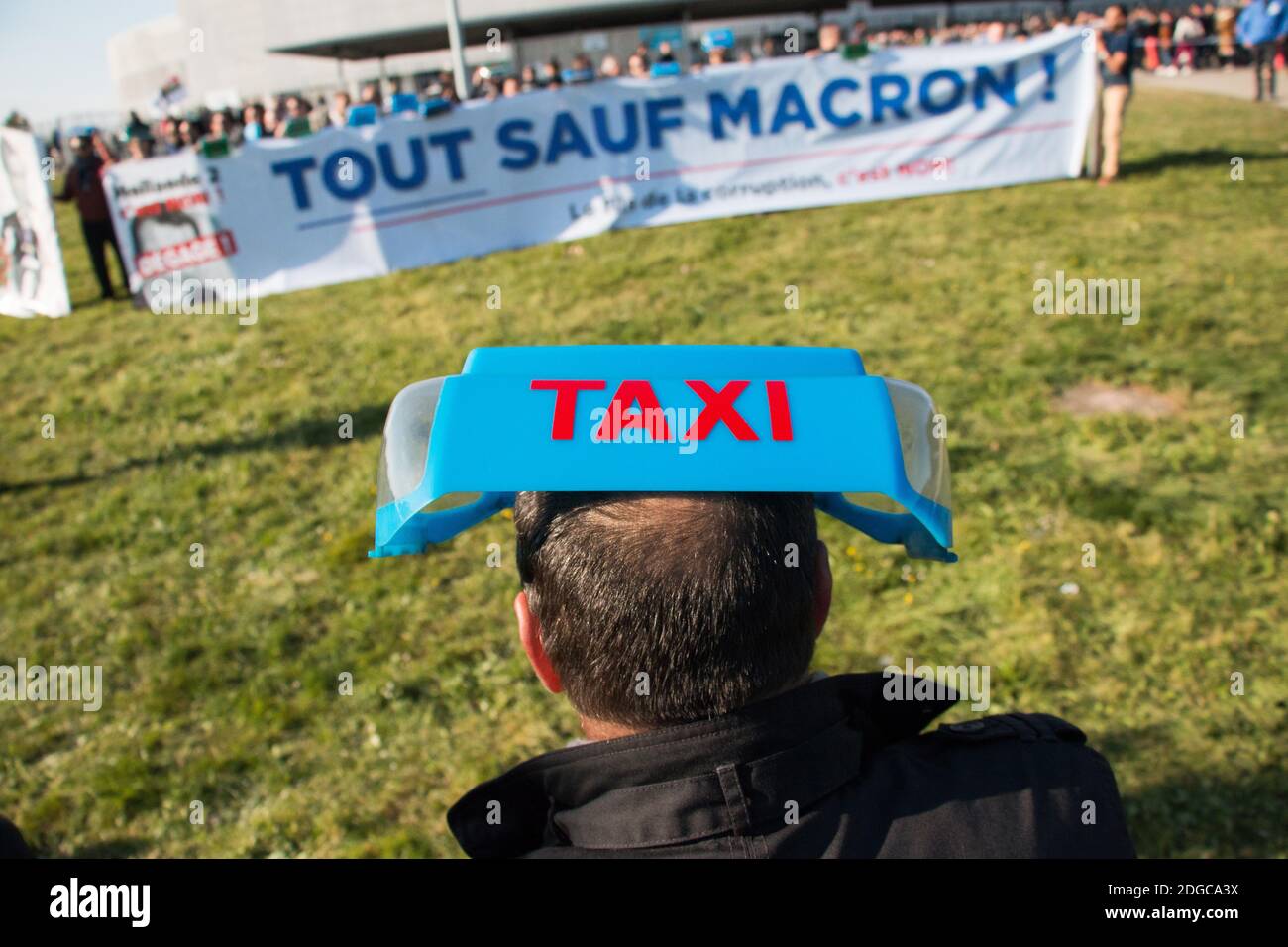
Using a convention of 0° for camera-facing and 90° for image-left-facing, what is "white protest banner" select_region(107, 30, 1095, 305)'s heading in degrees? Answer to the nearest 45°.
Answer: approximately 0°

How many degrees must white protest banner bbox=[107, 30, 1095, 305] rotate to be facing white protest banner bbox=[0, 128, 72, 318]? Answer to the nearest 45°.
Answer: approximately 45° to its right

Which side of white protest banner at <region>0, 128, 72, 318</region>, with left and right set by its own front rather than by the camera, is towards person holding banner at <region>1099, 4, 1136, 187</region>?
left

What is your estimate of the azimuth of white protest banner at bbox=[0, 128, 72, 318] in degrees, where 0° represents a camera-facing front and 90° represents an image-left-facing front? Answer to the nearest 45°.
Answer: approximately 0°

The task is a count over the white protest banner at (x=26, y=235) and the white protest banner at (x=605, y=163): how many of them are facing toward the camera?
2
